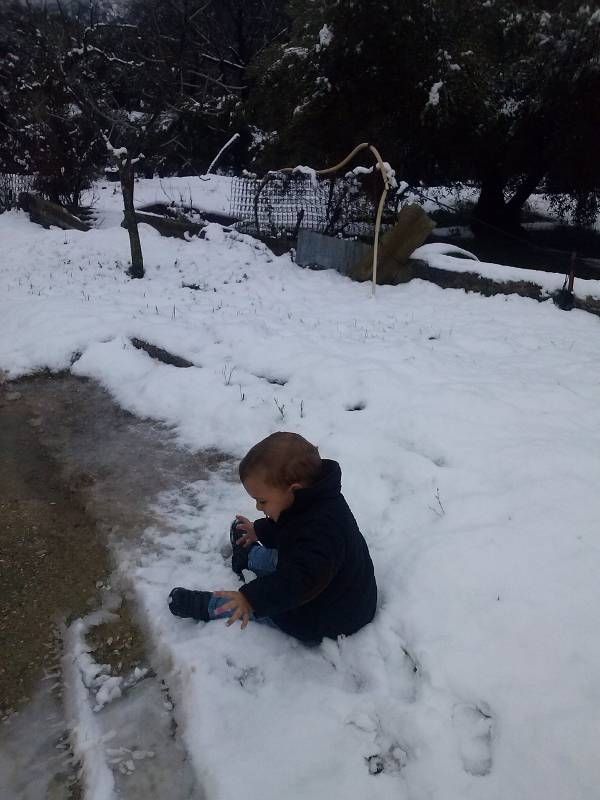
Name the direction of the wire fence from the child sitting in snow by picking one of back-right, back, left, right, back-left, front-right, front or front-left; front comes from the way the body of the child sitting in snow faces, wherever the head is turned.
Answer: right

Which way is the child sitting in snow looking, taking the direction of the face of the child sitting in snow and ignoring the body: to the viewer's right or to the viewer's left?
to the viewer's left

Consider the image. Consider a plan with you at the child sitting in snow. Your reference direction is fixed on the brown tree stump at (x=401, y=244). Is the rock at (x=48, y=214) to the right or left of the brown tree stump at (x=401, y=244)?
left

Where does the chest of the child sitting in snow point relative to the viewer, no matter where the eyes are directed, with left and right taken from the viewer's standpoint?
facing to the left of the viewer

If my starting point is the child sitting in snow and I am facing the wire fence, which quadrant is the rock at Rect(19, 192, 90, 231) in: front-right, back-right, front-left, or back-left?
front-left

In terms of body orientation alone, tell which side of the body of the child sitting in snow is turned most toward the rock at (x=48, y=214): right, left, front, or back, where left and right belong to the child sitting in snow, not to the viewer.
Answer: right

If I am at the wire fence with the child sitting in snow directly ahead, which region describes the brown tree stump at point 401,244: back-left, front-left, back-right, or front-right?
front-left
